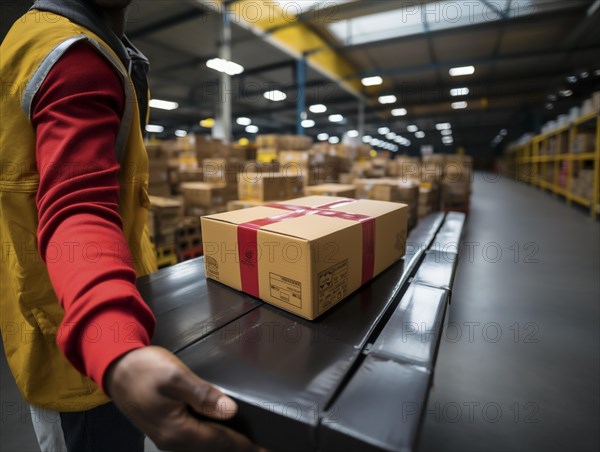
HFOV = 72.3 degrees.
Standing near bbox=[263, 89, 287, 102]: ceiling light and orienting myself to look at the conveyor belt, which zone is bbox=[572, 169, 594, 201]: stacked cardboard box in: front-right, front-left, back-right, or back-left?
front-left

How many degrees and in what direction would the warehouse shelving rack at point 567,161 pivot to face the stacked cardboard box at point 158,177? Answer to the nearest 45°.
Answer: approximately 45° to its left

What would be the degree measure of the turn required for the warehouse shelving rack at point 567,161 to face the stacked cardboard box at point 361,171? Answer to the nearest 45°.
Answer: approximately 45° to its left

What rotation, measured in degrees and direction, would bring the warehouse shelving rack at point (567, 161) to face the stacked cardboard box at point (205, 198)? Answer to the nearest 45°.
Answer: approximately 45° to its left

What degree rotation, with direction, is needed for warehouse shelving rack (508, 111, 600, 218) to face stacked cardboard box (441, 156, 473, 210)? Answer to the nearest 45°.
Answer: approximately 45° to its left

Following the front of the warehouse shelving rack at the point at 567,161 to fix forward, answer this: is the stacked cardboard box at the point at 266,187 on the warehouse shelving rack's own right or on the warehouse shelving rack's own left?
on the warehouse shelving rack's own left

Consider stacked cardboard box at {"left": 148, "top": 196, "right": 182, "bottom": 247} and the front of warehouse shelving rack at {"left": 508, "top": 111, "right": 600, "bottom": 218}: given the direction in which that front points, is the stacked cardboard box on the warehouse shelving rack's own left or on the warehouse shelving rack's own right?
on the warehouse shelving rack's own left

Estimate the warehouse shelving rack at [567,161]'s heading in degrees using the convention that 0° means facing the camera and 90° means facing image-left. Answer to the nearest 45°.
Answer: approximately 90°

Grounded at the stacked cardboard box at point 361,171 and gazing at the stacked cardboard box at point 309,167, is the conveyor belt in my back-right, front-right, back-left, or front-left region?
front-left

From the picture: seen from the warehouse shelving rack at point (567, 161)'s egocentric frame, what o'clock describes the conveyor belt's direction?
The conveyor belt is roughly at 9 o'clock from the warehouse shelving rack.

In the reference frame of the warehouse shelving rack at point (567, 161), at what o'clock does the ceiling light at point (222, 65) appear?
The ceiling light is roughly at 10 o'clock from the warehouse shelving rack.
